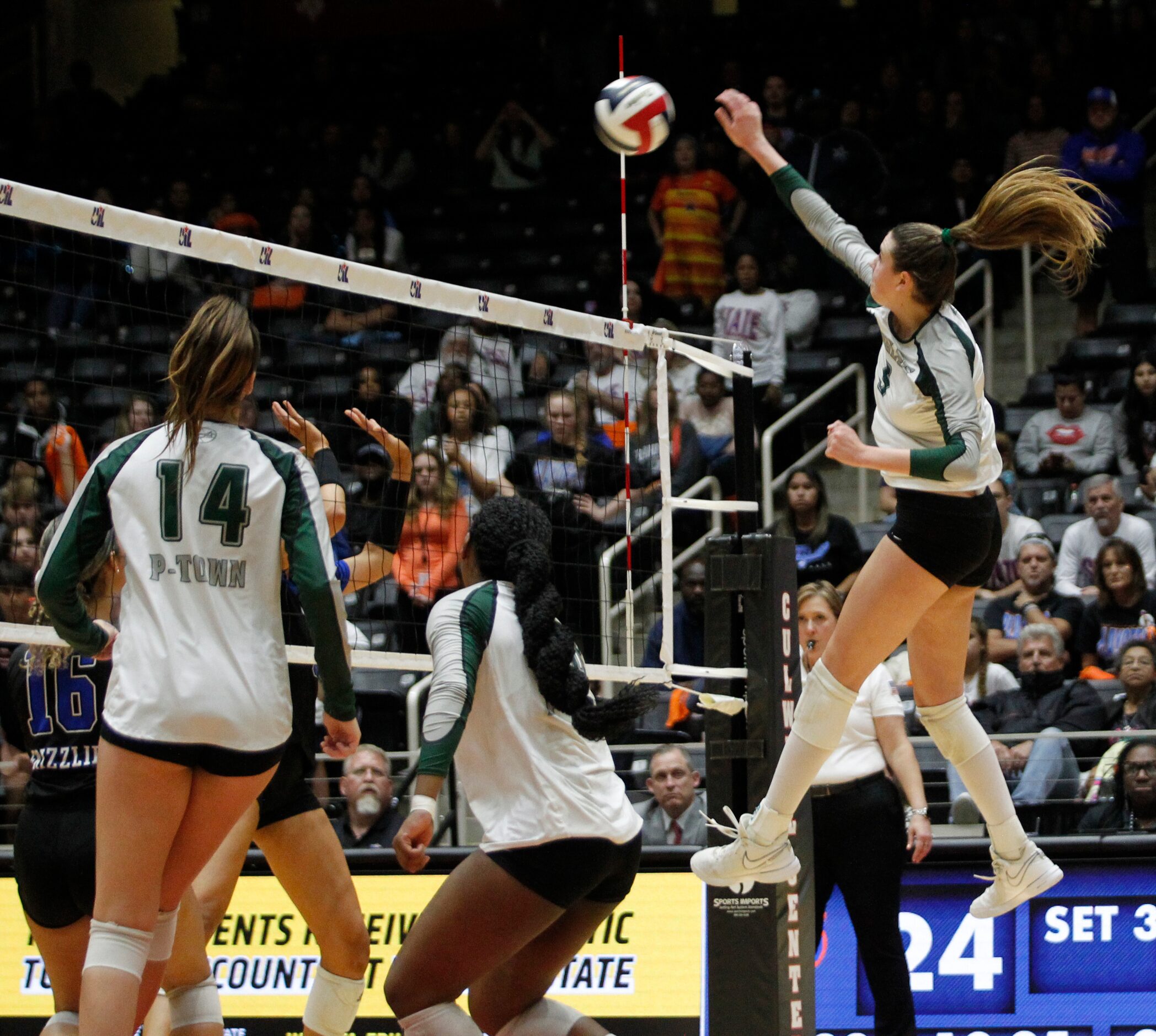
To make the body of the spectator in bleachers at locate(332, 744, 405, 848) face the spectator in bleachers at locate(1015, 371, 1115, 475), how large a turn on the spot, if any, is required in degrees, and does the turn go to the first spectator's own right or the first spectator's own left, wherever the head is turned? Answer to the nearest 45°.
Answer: approximately 135° to the first spectator's own left

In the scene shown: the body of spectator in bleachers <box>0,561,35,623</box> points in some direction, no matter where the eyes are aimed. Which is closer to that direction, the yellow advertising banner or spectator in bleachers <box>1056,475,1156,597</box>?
the yellow advertising banner

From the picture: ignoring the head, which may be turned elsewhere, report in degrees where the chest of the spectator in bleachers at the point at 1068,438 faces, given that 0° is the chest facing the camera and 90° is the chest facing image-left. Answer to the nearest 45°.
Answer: approximately 0°

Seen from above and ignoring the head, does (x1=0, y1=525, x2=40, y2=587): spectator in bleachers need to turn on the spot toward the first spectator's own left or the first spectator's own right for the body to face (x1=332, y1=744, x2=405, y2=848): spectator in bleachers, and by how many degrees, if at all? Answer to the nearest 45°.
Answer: approximately 45° to the first spectator's own left

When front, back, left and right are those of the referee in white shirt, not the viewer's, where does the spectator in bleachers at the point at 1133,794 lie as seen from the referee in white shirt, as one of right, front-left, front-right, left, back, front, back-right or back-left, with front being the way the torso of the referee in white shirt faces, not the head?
back
